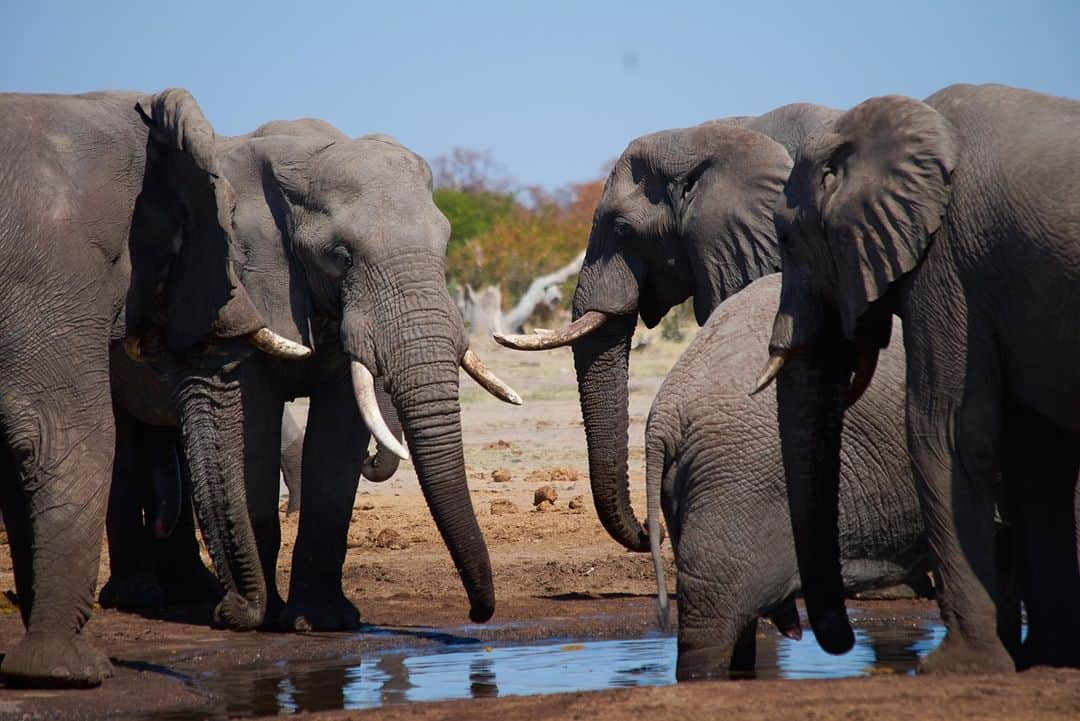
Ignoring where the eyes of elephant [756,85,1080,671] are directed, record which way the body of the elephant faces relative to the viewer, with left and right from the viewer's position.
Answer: facing to the left of the viewer

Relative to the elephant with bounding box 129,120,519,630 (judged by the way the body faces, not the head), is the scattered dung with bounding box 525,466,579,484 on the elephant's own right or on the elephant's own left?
on the elephant's own left

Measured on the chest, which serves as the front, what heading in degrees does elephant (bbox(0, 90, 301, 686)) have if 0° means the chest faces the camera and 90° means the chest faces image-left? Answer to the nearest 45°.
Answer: approximately 270°

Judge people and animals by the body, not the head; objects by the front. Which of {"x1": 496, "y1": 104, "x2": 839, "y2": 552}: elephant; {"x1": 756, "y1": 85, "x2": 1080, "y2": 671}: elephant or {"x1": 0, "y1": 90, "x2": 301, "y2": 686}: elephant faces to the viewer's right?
{"x1": 0, "y1": 90, "x2": 301, "y2": 686}: elephant

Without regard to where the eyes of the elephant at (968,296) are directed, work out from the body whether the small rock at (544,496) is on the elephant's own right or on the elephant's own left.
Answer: on the elephant's own right

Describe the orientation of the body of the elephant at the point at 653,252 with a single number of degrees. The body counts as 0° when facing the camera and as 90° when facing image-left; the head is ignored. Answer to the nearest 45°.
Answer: approximately 90°

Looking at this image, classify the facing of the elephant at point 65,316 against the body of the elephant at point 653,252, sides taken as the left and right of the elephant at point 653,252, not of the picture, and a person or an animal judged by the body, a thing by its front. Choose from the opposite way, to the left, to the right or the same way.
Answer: the opposite way
